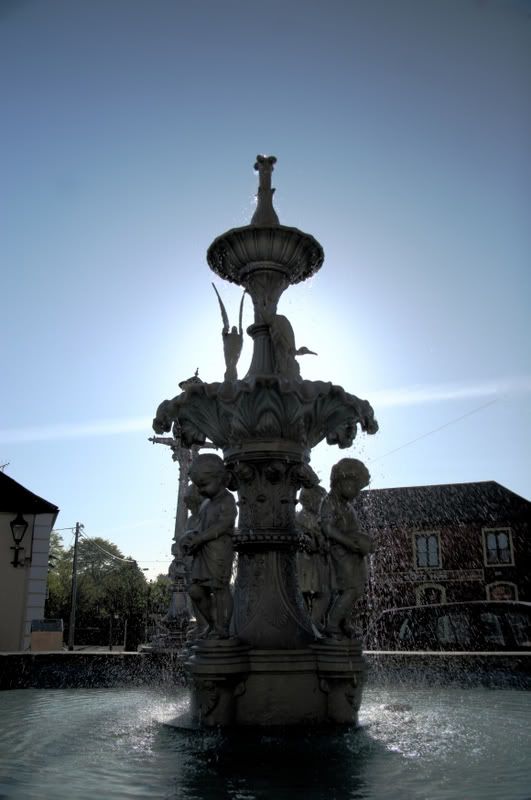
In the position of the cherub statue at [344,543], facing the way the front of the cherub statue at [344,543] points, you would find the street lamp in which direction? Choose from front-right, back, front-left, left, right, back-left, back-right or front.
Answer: back

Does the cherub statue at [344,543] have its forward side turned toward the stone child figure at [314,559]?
no

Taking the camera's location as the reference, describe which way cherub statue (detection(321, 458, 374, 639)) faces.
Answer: facing the viewer and to the right of the viewer
